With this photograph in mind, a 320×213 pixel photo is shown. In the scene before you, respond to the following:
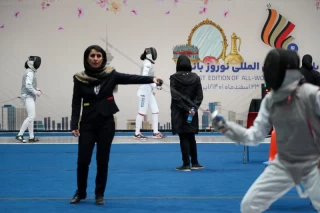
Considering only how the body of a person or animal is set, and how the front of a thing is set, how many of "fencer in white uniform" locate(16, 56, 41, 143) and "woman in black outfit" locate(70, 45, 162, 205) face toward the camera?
1

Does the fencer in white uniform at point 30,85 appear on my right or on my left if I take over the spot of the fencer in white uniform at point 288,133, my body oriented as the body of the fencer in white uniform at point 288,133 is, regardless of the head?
on my right

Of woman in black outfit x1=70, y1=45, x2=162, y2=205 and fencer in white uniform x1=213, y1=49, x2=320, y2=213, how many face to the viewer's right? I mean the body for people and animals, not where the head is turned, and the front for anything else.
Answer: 0

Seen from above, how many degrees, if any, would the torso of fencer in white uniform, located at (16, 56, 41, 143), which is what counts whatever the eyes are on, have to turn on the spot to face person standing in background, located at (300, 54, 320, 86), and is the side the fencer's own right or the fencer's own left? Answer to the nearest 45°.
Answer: approximately 45° to the fencer's own right

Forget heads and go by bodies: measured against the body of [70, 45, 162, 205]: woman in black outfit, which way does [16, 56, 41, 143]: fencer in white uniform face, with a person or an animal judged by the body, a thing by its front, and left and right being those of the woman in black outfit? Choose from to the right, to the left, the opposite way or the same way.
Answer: to the left

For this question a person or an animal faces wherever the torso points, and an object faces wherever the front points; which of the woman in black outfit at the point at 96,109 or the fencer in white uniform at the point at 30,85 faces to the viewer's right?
the fencer in white uniform

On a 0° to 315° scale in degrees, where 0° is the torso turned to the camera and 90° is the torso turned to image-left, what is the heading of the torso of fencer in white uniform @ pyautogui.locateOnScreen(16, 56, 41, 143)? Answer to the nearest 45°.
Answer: approximately 270°

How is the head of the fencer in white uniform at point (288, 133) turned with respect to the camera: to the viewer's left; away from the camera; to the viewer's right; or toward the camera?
to the viewer's left

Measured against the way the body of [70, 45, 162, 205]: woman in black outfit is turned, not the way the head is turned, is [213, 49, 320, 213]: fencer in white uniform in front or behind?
in front

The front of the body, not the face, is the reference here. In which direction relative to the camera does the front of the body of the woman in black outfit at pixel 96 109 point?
toward the camera

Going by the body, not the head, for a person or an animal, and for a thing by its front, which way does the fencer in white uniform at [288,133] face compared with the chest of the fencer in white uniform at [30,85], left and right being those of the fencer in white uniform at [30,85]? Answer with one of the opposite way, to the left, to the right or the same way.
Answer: the opposite way

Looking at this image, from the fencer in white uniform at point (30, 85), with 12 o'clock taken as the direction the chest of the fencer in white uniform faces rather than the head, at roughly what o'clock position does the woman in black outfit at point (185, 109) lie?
The woman in black outfit is roughly at 2 o'clock from the fencer in white uniform.

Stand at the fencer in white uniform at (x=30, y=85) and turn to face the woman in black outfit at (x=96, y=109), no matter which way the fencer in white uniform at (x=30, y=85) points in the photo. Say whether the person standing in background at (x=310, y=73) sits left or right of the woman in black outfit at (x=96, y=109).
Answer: left
